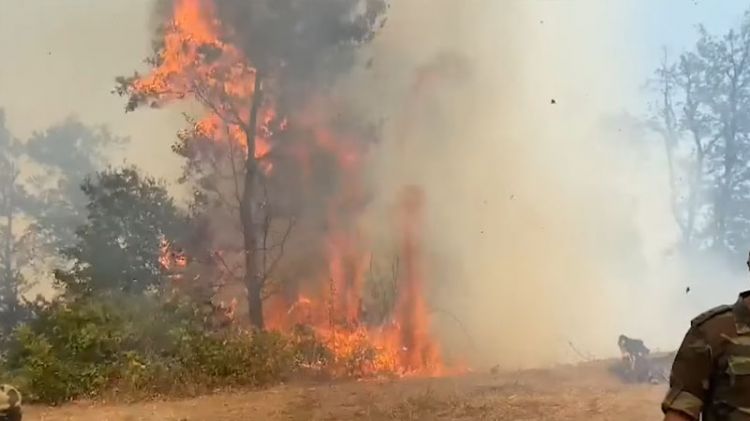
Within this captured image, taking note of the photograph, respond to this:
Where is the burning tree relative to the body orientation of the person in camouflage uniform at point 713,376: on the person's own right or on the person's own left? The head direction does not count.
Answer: on the person's own right
